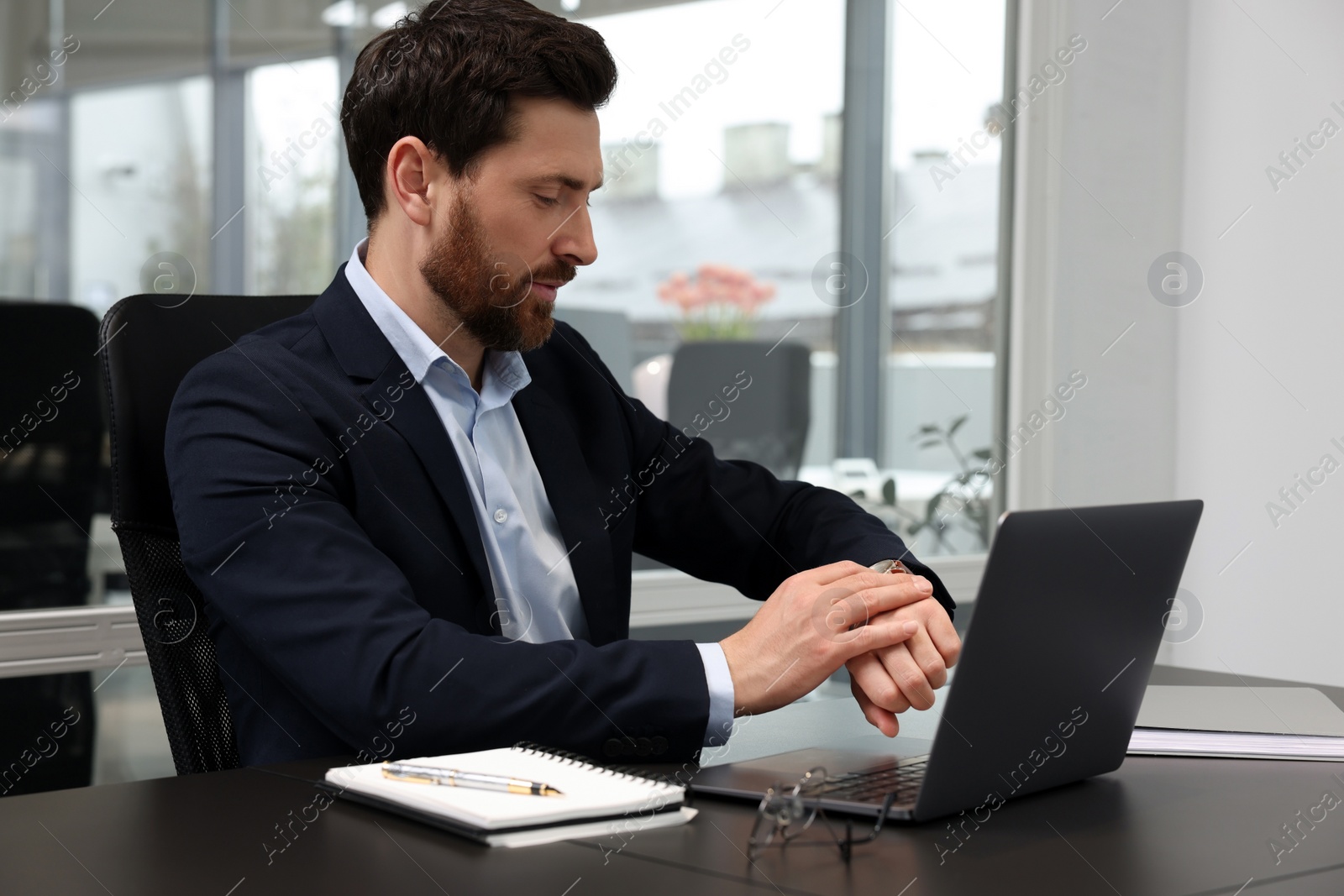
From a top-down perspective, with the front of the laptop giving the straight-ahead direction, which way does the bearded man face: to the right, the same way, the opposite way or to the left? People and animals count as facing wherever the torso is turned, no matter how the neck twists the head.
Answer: the opposite way

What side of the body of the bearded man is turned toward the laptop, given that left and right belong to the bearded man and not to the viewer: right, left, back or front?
front

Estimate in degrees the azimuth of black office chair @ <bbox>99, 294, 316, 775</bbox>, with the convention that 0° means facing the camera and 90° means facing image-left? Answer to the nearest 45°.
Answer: approximately 315°

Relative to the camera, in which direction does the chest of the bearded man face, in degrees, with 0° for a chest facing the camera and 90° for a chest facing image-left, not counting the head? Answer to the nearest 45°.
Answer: approximately 315°

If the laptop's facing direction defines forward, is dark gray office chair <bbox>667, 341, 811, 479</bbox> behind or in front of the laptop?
in front

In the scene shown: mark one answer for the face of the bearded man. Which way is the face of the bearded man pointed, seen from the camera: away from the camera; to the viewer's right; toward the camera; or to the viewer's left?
to the viewer's right

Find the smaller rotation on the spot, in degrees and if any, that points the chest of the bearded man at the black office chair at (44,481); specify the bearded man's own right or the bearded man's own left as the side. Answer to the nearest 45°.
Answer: approximately 180°

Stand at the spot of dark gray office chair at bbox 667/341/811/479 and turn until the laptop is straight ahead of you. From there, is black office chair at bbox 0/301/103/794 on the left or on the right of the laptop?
right

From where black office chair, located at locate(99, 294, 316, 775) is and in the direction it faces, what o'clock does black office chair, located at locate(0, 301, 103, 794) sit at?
black office chair, located at locate(0, 301, 103, 794) is roughly at 7 o'clock from black office chair, located at locate(99, 294, 316, 775).
